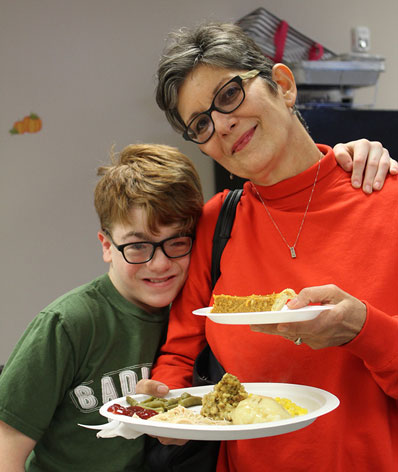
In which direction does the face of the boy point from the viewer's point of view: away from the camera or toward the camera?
toward the camera

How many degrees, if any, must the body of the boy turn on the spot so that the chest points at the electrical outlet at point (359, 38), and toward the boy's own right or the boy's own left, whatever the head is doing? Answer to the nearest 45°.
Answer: approximately 90° to the boy's own left
